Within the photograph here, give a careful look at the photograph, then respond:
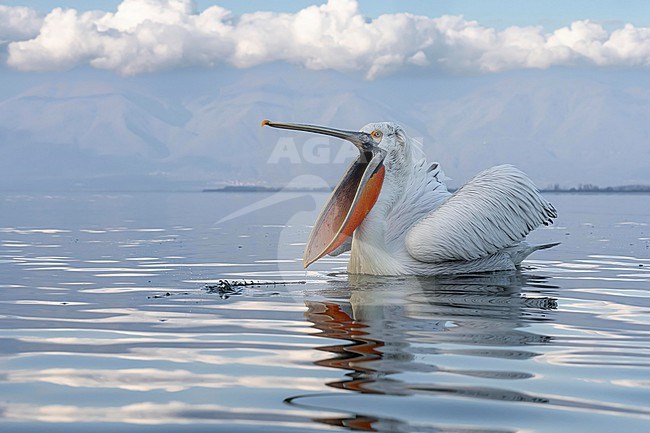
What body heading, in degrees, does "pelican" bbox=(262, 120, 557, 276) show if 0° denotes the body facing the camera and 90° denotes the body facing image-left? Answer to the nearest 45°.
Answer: approximately 90°
